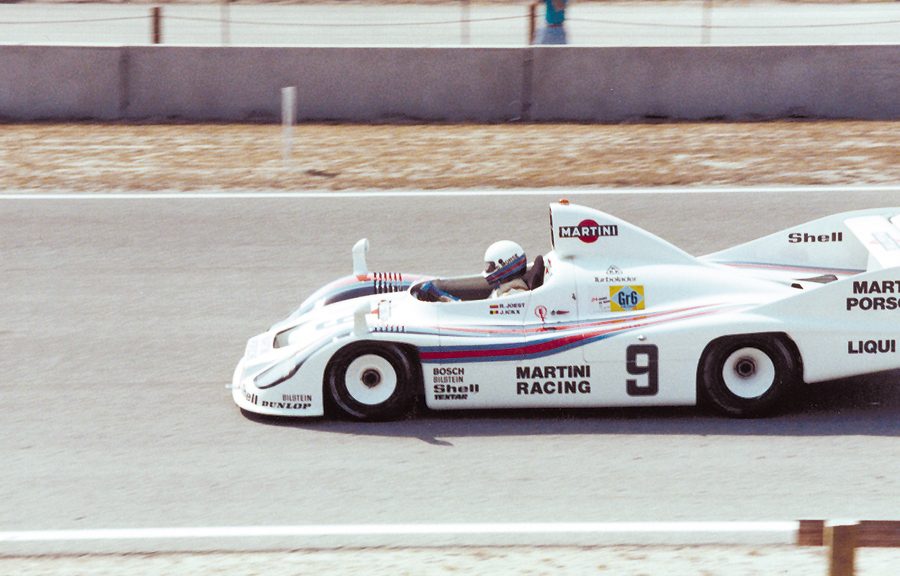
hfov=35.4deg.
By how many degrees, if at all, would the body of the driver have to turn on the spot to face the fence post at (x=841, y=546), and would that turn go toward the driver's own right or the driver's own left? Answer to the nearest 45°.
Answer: approximately 90° to the driver's own left

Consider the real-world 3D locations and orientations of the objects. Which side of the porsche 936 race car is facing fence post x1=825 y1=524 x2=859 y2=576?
left

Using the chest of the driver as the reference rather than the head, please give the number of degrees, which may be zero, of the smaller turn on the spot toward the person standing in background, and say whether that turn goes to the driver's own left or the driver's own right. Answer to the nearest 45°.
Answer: approximately 90° to the driver's own right

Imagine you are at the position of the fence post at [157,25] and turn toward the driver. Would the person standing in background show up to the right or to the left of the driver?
left

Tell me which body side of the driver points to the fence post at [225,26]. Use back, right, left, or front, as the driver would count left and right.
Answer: right

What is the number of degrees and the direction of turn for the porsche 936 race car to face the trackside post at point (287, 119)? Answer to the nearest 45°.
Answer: approximately 45° to its right

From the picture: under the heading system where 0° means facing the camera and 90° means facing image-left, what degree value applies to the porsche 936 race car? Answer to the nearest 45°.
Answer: approximately 90°

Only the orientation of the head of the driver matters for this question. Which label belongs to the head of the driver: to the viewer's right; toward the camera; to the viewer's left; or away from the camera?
to the viewer's left

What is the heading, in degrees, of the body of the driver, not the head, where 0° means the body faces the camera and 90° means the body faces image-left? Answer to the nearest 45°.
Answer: approximately 90°

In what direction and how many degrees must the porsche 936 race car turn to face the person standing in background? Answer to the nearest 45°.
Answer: approximately 90° to its right
